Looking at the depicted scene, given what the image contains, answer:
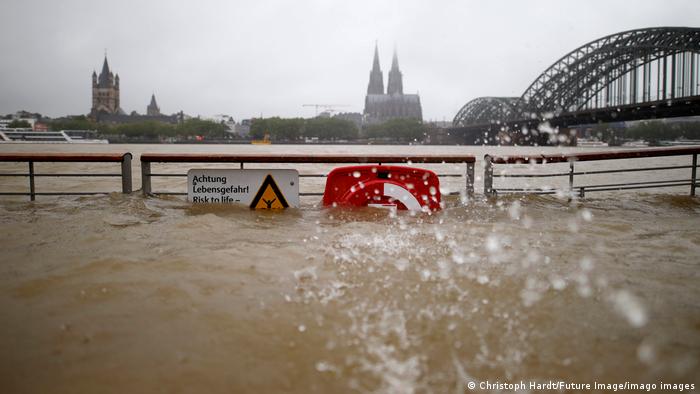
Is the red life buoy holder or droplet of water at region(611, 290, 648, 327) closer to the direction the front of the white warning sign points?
the droplet of water

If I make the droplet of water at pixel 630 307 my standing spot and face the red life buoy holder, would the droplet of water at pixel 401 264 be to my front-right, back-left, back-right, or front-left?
front-left

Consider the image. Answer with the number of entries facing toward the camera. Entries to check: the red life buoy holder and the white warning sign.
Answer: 2

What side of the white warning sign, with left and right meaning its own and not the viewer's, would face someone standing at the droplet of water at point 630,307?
front

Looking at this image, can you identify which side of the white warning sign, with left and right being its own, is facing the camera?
front

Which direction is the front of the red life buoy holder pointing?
toward the camera

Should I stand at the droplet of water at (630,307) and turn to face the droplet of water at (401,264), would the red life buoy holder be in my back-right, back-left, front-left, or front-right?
front-right

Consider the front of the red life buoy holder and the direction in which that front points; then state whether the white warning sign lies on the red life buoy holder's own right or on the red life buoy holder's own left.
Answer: on the red life buoy holder's own right

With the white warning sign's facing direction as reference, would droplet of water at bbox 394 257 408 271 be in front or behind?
in front

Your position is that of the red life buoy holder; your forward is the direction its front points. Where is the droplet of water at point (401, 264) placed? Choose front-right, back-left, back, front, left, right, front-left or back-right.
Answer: front

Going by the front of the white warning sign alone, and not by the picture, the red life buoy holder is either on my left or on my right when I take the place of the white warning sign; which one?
on my left

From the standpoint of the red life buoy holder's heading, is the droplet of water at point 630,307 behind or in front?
in front
